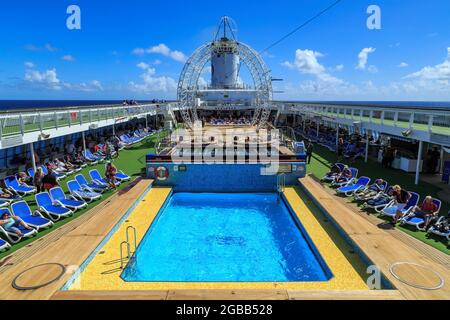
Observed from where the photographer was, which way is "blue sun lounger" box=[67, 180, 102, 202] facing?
facing the viewer and to the right of the viewer

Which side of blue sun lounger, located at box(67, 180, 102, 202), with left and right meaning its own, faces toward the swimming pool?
front

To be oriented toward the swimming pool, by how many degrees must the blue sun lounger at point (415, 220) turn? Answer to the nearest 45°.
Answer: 0° — it already faces it

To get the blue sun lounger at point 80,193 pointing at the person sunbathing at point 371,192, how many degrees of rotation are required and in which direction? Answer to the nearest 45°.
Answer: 0° — it already faces them

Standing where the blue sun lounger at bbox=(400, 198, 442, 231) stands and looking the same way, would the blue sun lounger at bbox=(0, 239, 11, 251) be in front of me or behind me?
in front

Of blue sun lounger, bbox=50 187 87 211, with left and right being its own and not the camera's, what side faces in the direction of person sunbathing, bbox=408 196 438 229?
front

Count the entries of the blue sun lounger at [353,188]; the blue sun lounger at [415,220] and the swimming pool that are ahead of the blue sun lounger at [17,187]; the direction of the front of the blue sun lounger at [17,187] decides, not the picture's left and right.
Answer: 3

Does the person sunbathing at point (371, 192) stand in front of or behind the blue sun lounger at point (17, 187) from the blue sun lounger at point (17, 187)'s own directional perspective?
in front

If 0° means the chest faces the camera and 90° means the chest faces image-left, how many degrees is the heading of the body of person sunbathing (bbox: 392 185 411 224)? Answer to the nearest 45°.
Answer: approximately 45°
